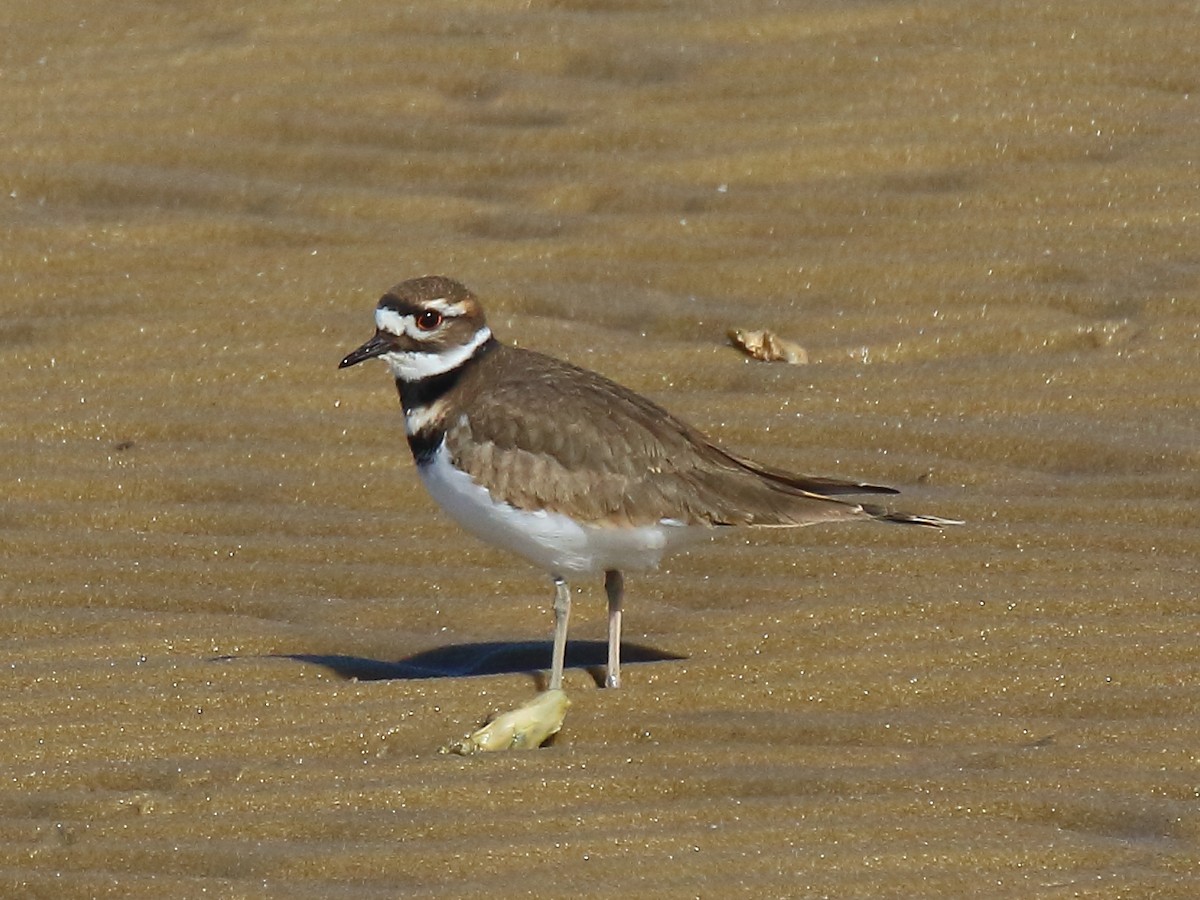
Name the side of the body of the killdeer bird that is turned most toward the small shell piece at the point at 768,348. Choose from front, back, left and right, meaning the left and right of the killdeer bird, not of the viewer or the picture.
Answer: right

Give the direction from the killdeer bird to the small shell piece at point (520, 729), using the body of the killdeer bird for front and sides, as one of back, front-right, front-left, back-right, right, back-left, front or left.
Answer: left

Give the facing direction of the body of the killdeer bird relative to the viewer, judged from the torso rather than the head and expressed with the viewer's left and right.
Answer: facing to the left of the viewer
